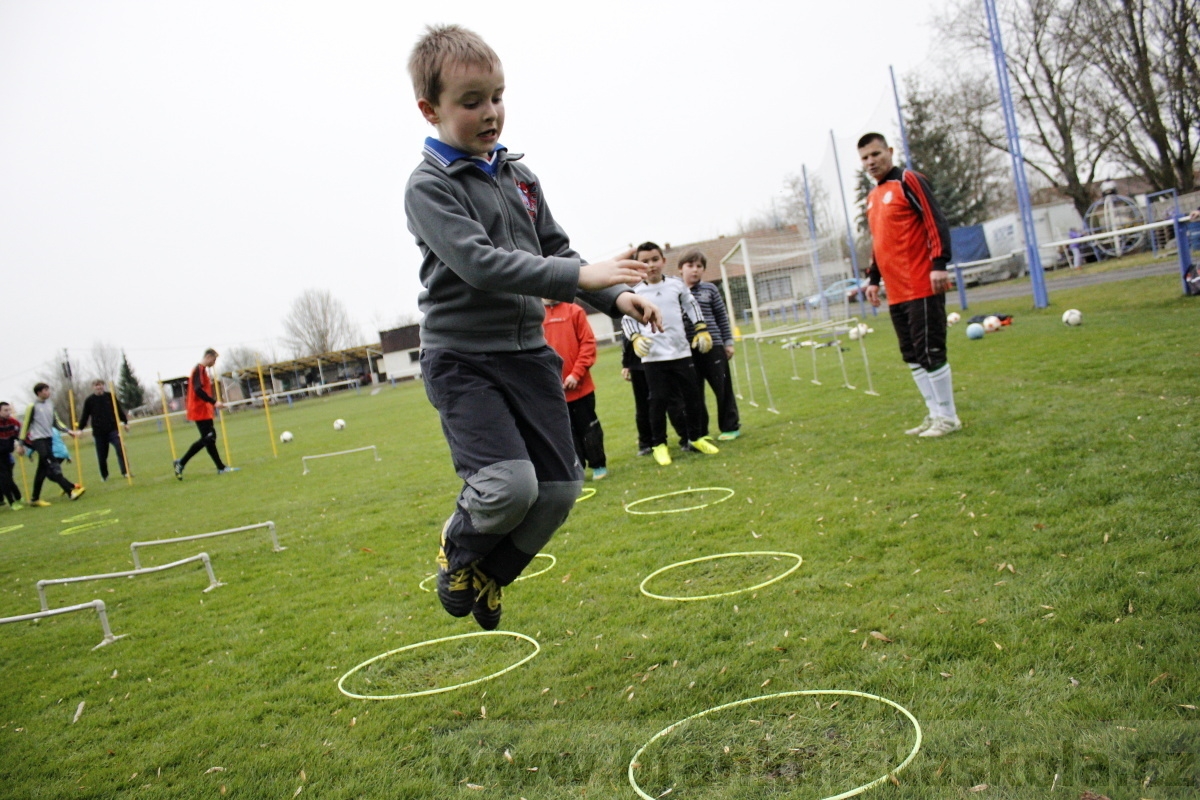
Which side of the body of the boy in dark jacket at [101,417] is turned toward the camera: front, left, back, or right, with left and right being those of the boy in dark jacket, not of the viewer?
front

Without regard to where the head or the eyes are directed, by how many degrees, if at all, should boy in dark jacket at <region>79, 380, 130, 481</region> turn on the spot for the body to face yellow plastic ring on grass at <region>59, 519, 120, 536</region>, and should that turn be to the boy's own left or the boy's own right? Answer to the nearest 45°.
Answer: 0° — they already face it

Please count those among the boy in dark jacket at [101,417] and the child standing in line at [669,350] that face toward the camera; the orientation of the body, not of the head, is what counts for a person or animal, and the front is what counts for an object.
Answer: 2

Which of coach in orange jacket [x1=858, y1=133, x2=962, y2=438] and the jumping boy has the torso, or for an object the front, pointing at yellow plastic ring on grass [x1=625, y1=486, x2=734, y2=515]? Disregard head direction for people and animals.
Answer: the coach in orange jacket

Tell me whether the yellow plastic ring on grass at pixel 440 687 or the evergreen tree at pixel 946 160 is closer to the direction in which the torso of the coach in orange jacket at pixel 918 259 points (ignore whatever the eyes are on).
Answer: the yellow plastic ring on grass

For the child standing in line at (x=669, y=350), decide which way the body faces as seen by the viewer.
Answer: toward the camera

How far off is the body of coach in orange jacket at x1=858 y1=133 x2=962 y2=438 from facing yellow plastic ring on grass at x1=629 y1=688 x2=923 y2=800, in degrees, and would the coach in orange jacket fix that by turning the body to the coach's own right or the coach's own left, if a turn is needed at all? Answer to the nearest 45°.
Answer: approximately 45° to the coach's own left

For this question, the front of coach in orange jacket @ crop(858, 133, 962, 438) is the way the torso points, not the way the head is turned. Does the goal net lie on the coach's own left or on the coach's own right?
on the coach's own right

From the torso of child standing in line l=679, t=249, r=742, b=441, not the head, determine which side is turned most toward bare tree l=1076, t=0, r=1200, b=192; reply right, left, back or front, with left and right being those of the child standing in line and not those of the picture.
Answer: back

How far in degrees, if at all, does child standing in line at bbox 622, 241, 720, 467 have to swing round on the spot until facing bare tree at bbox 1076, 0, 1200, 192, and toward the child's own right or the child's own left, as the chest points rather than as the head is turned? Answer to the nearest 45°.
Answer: approximately 135° to the child's own left

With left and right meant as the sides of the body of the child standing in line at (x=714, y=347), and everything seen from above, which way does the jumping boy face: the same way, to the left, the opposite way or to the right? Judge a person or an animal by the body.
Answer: to the left

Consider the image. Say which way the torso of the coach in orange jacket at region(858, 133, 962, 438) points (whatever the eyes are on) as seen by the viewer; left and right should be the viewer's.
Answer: facing the viewer and to the left of the viewer

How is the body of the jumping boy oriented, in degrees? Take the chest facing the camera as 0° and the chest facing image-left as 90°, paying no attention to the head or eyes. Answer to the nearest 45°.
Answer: approximately 315°
